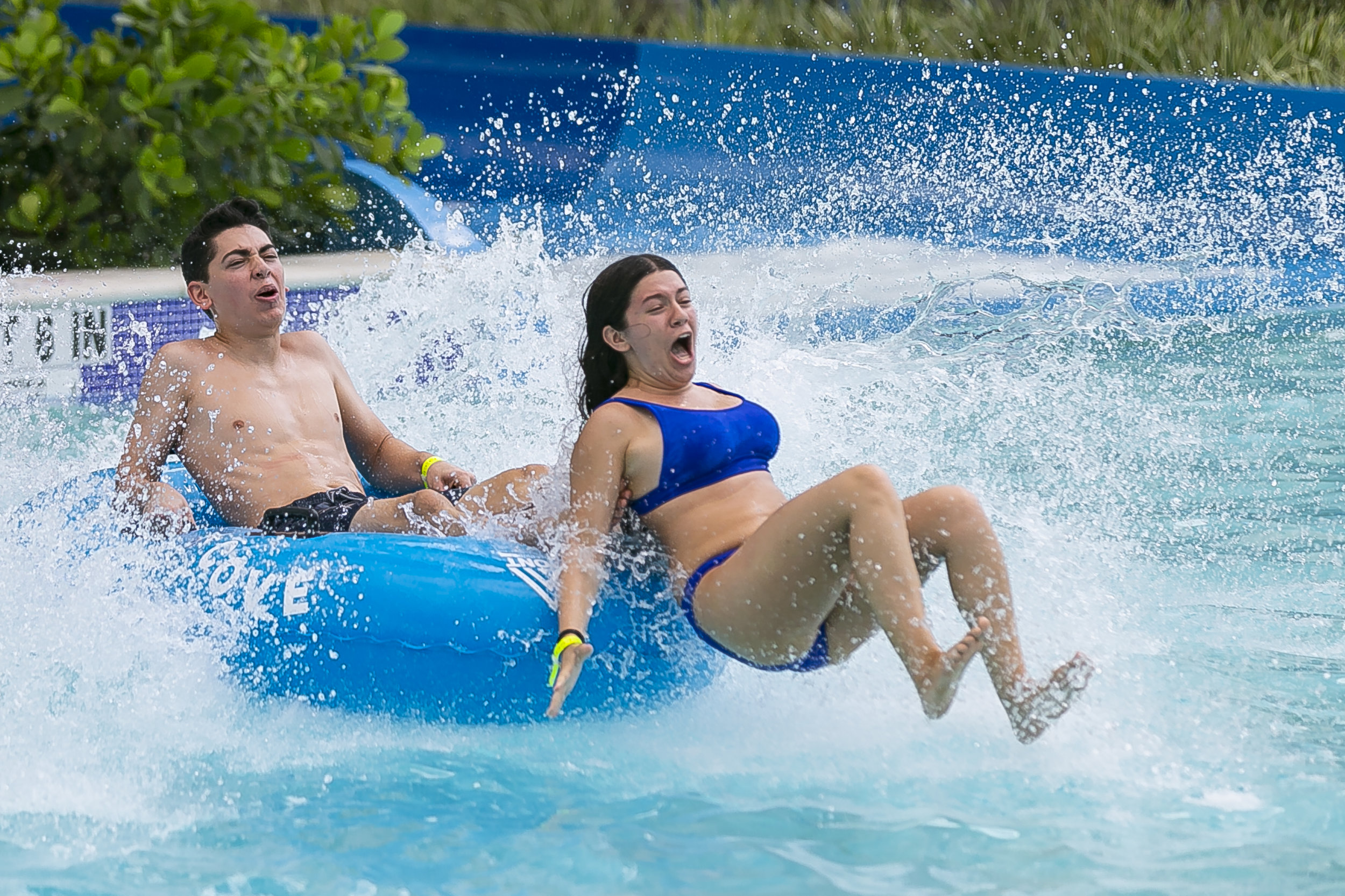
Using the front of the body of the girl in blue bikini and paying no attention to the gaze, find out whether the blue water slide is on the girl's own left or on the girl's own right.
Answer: on the girl's own left

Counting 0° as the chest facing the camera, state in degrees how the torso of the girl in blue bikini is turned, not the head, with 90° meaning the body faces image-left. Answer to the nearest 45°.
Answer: approximately 315°

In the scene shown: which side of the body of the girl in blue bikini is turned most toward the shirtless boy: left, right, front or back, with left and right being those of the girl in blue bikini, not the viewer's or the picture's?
back

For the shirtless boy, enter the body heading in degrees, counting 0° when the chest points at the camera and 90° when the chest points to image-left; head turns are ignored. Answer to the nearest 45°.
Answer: approximately 315°

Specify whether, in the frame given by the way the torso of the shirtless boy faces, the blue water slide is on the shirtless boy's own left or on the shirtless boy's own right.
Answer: on the shirtless boy's own left
